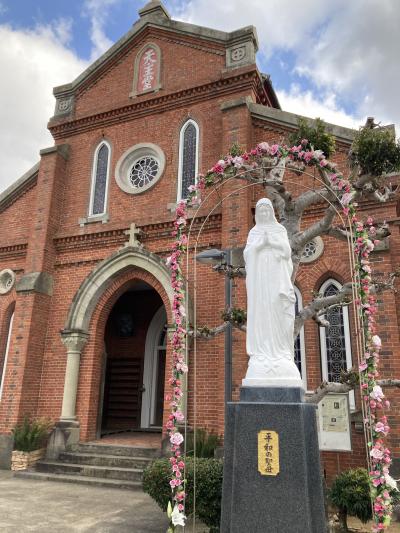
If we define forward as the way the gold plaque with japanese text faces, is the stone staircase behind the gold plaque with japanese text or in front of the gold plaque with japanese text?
behind

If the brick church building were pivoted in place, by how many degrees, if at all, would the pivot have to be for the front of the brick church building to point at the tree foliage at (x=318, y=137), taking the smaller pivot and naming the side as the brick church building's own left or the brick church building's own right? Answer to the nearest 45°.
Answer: approximately 90° to the brick church building's own left

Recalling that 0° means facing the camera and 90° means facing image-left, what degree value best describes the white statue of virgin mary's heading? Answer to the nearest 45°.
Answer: approximately 0°

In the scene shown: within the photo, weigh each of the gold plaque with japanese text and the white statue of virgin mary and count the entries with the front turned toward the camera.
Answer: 2

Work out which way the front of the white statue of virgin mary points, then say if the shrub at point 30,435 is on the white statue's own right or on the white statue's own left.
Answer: on the white statue's own right

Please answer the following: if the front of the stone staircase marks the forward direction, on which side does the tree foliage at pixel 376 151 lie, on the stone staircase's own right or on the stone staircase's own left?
on the stone staircase's own left

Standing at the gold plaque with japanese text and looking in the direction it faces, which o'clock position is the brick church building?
The brick church building is roughly at 5 o'clock from the gold plaque with japanese text.

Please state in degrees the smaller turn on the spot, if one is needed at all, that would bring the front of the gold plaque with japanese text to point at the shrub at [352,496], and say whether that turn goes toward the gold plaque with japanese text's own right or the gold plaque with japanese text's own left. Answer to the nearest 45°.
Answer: approximately 135° to the gold plaque with japanese text's own left
